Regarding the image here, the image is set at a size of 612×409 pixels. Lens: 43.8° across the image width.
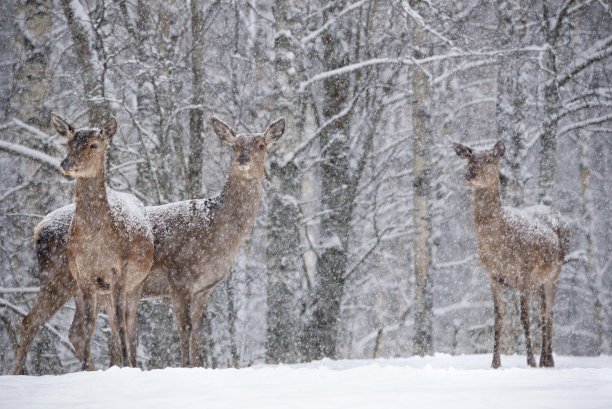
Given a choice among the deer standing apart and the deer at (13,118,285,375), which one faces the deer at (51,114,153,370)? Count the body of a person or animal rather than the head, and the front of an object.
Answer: the deer standing apart

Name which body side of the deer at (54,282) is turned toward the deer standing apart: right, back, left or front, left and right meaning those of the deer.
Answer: front

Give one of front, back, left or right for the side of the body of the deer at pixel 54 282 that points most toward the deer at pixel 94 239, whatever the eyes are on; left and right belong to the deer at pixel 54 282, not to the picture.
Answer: right

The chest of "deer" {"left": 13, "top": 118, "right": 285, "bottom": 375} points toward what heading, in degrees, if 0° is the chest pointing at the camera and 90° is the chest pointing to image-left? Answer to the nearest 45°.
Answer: approximately 270°

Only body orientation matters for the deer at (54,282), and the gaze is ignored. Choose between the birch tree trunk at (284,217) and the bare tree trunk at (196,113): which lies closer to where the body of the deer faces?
the birch tree trunk

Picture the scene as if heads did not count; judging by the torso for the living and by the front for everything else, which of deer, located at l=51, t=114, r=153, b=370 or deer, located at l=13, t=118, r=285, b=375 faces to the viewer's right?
deer, located at l=13, t=118, r=285, b=375

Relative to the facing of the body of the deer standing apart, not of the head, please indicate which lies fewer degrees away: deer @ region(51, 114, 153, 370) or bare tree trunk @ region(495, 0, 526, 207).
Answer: the deer

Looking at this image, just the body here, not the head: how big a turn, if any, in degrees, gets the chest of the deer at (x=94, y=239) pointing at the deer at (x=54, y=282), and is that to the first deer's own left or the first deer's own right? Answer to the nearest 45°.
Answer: approximately 135° to the first deer's own right

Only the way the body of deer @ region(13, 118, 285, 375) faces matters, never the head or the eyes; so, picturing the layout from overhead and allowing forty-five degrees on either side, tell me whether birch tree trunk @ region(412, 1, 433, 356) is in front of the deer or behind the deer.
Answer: in front

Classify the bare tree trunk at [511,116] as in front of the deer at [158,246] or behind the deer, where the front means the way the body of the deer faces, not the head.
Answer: in front
